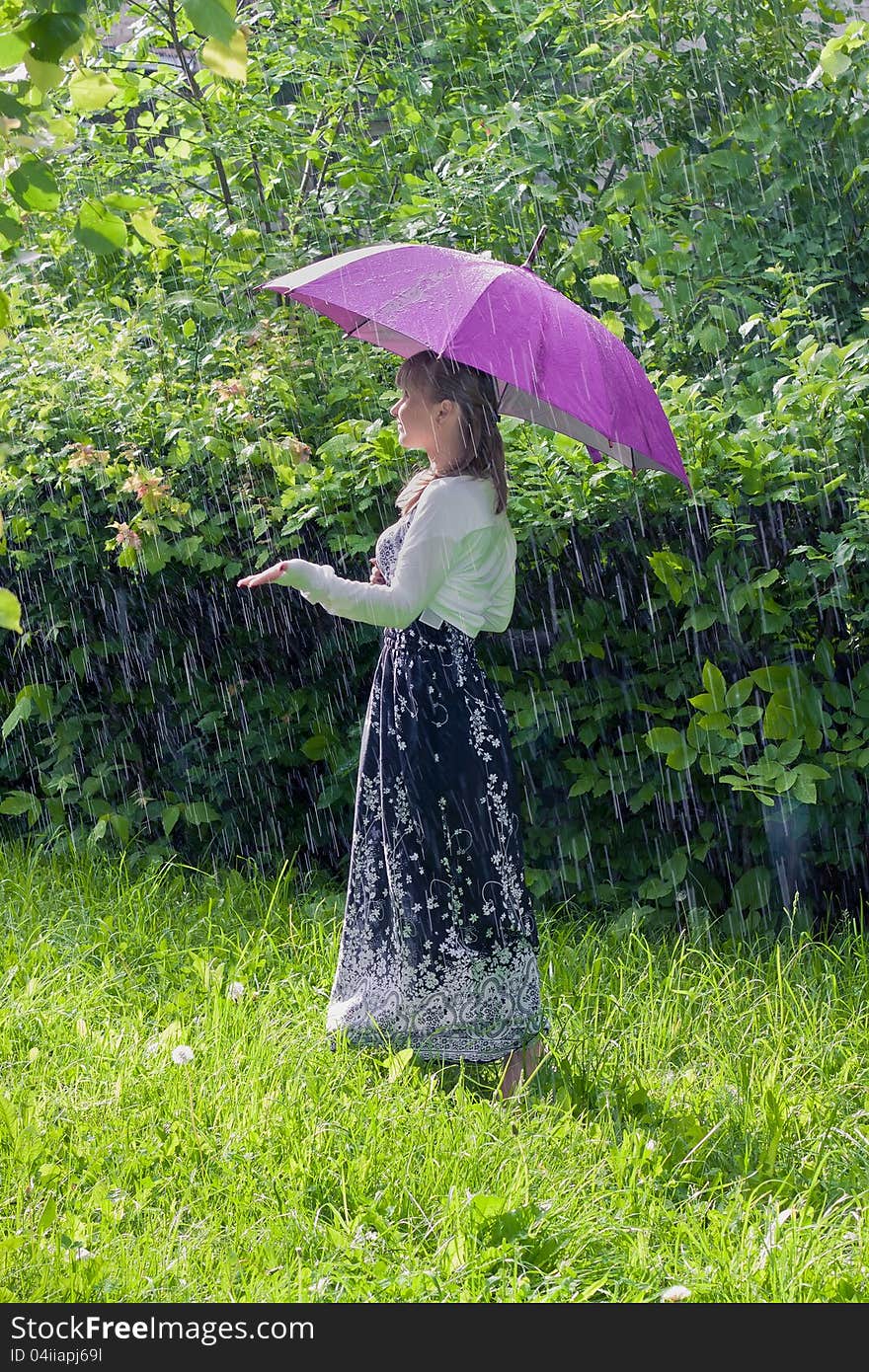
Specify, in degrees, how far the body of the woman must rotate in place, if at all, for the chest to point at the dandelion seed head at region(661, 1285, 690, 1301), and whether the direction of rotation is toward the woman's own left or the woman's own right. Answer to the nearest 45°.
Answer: approximately 90° to the woman's own left

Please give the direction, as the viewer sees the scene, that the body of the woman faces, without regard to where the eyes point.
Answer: to the viewer's left

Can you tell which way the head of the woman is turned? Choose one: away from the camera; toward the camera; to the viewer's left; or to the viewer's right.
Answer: to the viewer's left
